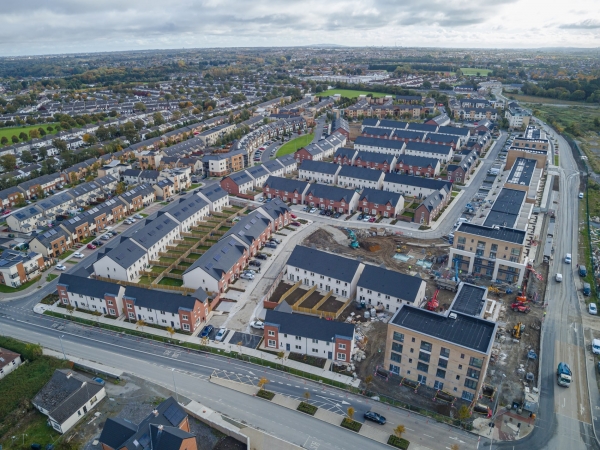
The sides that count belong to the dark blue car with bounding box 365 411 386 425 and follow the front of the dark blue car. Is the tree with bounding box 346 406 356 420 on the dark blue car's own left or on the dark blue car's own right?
on the dark blue car's own right

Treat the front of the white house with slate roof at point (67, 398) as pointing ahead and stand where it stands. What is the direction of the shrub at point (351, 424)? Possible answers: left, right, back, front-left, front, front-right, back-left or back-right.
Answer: front

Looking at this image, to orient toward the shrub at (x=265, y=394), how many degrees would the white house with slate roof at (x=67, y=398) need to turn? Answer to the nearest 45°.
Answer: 0° — it already faces it

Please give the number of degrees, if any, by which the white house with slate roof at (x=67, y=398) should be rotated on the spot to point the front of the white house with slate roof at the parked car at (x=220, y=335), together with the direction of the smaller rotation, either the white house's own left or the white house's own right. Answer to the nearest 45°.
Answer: approximately 45° to the white house's own left

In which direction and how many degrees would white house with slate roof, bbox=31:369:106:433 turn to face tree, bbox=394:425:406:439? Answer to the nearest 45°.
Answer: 0° — it already faces it
